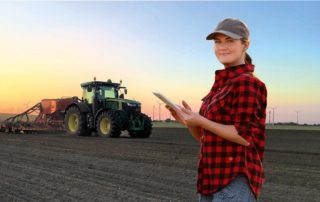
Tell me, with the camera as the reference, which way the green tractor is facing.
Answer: facing the viewer and to the right of the viewer

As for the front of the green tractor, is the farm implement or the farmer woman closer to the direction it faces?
the farmer woman

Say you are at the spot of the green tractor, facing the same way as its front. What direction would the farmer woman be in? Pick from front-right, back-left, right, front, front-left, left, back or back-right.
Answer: front-right

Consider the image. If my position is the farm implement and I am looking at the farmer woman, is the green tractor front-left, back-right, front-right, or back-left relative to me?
front-left

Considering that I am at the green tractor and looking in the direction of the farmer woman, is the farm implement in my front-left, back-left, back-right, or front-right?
back-right

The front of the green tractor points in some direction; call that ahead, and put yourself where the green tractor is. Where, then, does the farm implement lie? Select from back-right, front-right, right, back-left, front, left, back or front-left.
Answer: back
